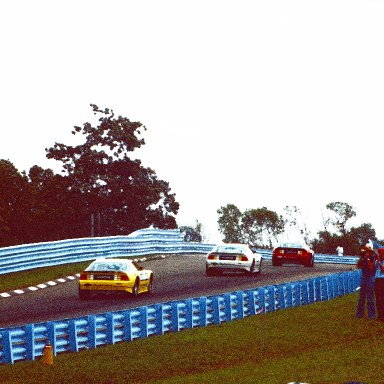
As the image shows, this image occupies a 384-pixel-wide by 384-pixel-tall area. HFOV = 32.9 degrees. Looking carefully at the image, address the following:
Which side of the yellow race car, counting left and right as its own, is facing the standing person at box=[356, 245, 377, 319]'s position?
right

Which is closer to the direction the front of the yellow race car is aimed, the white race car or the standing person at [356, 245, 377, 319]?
the white race car

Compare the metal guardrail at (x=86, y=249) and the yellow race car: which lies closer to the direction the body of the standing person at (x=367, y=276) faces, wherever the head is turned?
the yellow race car

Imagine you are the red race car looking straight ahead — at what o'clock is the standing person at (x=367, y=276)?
The standing person is roughly at 6 o'clock from the red race car.

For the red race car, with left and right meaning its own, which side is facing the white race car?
back

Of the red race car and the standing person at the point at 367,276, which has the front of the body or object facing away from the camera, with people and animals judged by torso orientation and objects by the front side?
the red race car

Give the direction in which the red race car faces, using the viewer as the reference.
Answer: facing away from the viewer

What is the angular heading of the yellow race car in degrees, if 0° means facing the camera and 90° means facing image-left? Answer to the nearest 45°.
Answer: approximately 225°

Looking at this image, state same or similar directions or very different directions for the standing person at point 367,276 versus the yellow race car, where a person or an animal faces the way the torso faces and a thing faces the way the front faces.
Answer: very different directions
